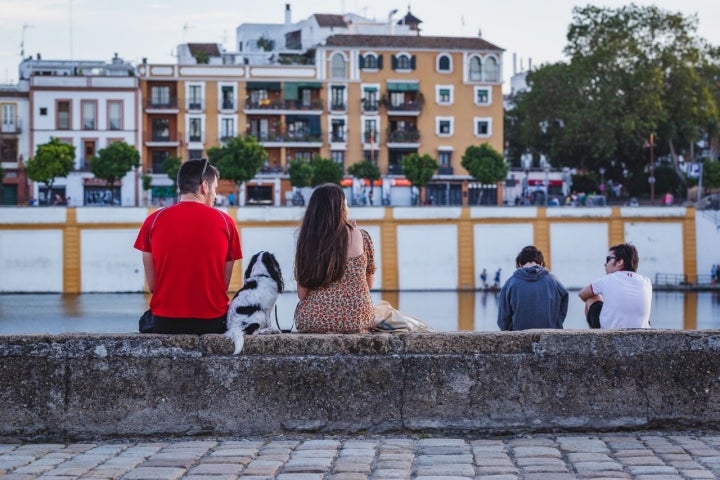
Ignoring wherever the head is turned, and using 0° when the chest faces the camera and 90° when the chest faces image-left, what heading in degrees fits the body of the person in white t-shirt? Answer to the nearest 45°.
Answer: approximately 135°

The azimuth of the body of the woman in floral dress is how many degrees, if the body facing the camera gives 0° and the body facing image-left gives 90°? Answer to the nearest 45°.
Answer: approximately 180°

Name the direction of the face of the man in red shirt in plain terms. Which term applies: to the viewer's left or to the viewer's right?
to the viewer's right

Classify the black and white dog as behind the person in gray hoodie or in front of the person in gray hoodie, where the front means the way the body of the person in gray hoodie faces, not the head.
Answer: behind

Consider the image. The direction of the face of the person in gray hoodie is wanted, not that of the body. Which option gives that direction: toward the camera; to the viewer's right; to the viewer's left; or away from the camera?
away from the camera

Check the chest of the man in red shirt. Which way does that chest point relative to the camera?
away from the camera

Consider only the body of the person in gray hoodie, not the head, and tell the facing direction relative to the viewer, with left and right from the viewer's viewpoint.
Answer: facing away from the viewer

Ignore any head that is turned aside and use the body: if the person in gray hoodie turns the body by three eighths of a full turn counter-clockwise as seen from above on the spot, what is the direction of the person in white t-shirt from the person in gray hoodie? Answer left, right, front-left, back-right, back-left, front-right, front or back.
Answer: left

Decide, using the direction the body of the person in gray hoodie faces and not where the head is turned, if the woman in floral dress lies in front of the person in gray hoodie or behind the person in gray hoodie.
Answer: behind

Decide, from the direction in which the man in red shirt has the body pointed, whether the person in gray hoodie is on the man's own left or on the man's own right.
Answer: on the man's own right
